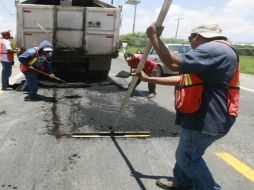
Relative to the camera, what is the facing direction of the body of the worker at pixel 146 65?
to the viewer's left

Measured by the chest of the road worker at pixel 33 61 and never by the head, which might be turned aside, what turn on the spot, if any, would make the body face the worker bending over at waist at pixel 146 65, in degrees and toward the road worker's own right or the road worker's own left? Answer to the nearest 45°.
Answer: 0° — they already face them

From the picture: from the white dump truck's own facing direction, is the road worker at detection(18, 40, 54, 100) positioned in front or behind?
behind

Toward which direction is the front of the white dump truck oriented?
away from the camera

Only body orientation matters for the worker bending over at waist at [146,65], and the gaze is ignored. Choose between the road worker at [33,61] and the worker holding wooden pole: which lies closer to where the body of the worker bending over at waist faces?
the road worker

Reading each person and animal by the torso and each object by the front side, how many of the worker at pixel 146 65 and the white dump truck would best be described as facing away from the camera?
1

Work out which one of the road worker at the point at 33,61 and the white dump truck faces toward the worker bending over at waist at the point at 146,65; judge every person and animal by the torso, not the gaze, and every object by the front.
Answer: the road worker

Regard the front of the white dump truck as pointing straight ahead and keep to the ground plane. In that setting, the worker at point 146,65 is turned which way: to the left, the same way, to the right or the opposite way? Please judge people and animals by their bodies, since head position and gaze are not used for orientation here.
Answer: to the left

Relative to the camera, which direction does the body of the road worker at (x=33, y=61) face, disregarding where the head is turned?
to the viewer's right

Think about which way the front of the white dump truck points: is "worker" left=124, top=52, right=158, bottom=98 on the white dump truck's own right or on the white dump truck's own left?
on the white dump truck's own right

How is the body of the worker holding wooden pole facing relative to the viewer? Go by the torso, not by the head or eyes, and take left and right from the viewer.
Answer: facing to the left of the viewer

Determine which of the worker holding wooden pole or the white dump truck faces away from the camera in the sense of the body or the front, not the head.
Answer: the white dump truck

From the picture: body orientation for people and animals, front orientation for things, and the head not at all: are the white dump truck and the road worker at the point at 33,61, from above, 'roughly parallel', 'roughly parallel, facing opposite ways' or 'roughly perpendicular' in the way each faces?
roughly perpendicular

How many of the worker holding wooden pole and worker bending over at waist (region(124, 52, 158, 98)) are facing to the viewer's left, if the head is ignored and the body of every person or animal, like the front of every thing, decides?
2
